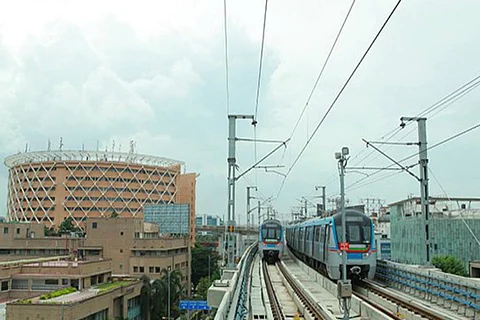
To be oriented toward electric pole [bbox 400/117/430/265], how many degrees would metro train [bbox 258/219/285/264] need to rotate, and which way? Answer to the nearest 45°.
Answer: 0° — it already faces it

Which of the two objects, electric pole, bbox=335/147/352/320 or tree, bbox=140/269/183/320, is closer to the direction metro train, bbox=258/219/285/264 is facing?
the electric pole

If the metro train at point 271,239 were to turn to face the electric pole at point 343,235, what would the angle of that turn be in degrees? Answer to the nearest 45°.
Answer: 0° — it already faces it

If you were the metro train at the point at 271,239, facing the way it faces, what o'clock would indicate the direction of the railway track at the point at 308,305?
The railway track is roughly at 12 o'clock from the metro train.

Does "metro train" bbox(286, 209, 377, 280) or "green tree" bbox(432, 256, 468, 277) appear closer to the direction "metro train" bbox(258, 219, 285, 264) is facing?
the metro train

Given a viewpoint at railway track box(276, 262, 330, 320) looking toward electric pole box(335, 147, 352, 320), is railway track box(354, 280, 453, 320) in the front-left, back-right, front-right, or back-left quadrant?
front-left

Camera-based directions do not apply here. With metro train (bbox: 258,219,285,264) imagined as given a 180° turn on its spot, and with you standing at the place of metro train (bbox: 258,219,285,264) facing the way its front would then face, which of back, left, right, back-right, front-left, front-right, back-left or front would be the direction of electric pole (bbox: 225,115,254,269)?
back

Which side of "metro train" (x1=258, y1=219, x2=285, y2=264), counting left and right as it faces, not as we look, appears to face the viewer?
front

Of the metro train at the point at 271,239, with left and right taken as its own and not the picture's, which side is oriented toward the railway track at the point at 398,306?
front
